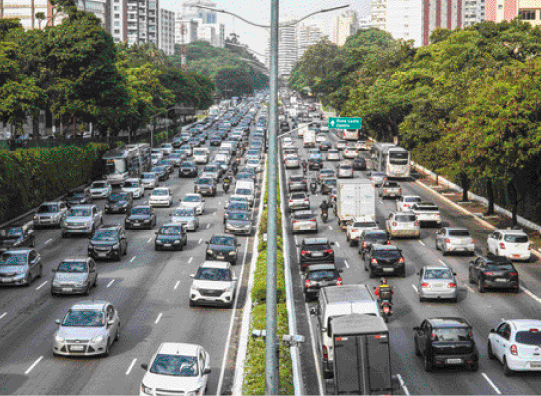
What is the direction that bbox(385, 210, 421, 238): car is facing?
away from the camera

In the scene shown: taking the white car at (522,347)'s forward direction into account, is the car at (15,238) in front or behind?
in front

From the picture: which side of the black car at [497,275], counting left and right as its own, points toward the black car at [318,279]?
left

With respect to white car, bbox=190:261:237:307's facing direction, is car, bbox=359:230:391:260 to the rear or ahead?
to the rear

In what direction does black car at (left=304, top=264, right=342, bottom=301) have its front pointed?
away from the camera

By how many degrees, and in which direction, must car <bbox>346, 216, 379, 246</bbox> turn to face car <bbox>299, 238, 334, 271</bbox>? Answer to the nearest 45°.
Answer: approximately 180°

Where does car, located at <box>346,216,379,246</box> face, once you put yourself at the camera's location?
facing away from the viewer

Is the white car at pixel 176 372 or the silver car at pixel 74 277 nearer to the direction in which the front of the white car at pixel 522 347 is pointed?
the silver car

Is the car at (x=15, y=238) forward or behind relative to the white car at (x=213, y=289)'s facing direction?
behind

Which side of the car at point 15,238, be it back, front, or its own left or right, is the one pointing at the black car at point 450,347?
left

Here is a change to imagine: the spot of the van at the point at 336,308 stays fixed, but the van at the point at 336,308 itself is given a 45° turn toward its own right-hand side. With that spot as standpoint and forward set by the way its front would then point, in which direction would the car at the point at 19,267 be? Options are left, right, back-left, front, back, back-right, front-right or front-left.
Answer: left

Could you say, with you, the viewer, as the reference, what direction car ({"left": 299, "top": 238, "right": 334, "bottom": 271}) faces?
facing away from the viewer

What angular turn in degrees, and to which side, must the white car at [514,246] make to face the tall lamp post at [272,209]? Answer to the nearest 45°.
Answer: approximately 135° to its left
